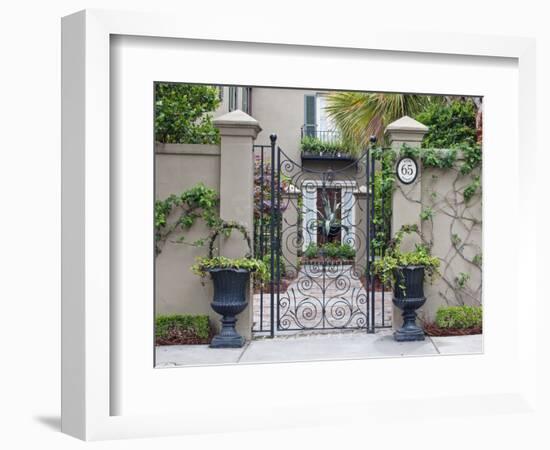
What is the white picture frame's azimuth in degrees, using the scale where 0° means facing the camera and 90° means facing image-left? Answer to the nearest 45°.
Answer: approximately 315°
